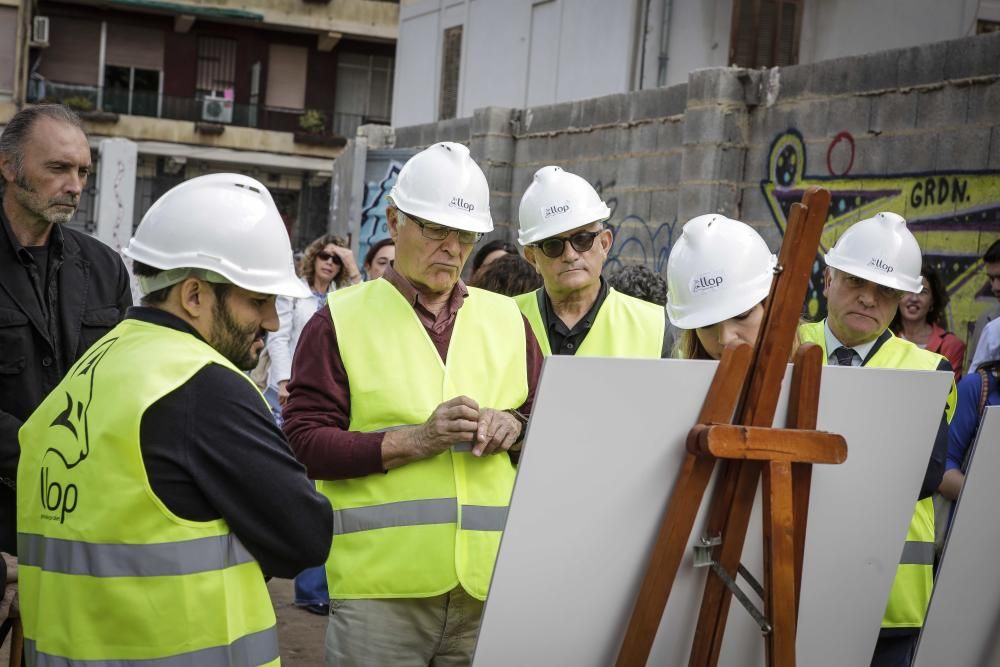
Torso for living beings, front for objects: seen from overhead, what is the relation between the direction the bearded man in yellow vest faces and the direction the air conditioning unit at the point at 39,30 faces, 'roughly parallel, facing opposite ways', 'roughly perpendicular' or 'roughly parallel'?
roughly perpendicular

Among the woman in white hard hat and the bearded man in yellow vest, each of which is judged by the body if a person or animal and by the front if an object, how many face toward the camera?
1

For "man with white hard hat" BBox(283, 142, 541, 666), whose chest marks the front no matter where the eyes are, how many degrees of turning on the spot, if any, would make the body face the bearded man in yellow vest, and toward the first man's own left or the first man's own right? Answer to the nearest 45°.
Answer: approximately 90° to the first man's own right

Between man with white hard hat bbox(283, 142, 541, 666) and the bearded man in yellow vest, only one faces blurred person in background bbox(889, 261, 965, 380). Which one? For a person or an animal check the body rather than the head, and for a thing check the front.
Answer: the bearded man in yellow vest

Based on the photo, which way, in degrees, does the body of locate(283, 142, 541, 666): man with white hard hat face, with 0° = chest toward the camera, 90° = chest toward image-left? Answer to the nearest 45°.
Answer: approximately 315°

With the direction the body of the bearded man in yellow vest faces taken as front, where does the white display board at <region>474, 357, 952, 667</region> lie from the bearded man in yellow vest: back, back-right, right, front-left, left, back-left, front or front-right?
front-right

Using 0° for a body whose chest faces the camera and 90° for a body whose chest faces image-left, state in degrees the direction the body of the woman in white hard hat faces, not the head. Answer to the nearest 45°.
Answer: approximately 0°

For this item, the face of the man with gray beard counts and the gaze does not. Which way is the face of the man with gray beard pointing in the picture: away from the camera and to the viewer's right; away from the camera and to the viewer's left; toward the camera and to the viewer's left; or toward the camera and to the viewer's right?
toward the camera and to the viewer's right

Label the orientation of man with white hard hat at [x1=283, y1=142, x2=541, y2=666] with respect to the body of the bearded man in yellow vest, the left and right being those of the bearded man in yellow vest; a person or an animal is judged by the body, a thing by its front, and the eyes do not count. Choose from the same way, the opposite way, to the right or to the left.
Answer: to the right

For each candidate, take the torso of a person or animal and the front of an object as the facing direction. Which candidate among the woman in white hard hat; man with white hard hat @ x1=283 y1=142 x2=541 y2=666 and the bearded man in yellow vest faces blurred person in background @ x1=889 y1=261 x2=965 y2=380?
the bearded man in yellow vest

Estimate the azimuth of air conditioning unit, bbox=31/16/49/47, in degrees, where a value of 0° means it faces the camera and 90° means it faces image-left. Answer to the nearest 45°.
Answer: approximately 315°

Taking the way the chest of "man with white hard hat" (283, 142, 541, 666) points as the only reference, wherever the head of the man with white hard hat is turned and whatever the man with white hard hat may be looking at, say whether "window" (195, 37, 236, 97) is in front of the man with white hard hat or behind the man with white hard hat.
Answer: behind

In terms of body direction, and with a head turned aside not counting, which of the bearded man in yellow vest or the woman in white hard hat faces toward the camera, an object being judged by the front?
the woman in white hard hat

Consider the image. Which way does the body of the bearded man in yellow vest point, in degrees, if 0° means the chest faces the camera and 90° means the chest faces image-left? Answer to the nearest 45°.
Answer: approximately 225°
